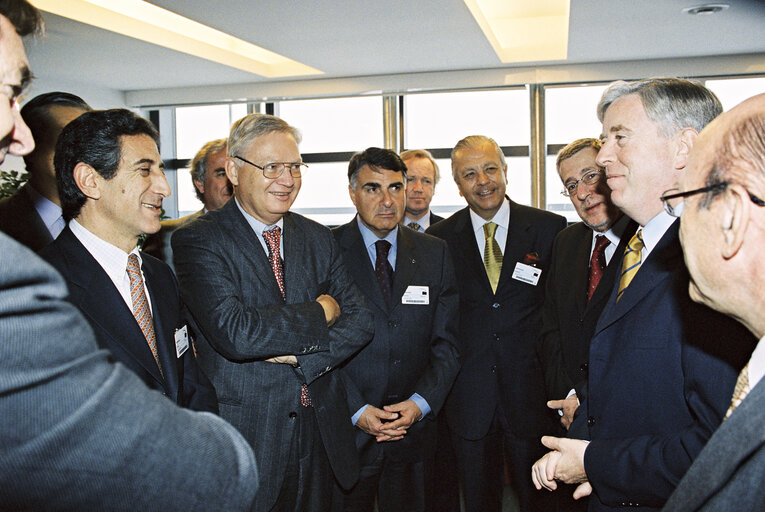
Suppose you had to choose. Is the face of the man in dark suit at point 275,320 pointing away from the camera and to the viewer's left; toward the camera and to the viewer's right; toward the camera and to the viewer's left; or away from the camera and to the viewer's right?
toward the camera and to the viewer's right

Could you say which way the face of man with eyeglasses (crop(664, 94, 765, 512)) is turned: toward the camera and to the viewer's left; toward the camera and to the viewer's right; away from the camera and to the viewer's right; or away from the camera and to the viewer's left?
away from the camera and to the viewer's left

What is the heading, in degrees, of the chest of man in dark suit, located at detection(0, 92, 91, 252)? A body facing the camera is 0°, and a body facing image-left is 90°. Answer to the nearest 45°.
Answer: approximately 315°

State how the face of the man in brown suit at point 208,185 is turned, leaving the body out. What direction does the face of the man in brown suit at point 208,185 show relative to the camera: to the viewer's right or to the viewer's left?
to the viewer's right

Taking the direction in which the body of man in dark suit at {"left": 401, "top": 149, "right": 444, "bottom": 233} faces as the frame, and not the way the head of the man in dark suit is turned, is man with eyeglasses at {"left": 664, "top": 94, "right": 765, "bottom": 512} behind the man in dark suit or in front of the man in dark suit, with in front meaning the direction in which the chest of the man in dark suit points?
in front

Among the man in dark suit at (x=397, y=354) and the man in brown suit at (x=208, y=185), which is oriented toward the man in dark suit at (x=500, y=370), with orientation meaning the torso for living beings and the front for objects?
the man in brown suit at (x=208, y=185)

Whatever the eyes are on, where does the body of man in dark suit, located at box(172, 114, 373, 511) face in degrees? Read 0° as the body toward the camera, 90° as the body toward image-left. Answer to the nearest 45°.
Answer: approximately 315°
